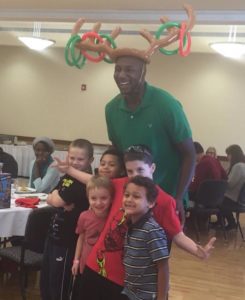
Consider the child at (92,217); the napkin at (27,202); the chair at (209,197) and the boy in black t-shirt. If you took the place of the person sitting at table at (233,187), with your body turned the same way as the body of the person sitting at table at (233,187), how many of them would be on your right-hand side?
0

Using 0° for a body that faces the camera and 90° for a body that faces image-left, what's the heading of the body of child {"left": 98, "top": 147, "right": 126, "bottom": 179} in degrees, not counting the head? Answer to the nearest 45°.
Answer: approximately 45°

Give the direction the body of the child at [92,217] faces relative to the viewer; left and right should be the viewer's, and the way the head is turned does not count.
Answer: facing the viewer

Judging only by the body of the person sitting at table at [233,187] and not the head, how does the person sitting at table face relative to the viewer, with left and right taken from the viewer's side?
facing to the left of the viewer

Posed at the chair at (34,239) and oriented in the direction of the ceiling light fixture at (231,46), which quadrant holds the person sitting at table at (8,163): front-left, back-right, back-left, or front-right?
front-left

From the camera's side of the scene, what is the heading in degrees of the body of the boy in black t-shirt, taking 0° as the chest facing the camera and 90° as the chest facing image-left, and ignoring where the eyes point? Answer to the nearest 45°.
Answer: approximately 45°

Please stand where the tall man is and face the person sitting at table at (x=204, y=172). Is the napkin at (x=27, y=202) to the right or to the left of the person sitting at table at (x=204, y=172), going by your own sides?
left

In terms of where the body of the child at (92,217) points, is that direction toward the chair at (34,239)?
no

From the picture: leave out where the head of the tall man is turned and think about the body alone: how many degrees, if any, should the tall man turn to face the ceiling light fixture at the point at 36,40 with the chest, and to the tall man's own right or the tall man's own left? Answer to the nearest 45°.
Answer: approximately 135° to the tall man's own right

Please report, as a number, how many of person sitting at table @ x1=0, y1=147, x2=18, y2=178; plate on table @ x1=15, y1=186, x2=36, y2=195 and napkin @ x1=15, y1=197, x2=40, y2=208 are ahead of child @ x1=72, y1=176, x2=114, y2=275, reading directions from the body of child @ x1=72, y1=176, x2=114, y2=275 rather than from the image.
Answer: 0

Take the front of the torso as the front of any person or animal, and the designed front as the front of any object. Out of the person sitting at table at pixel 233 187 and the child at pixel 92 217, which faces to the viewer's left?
the person sitting at table

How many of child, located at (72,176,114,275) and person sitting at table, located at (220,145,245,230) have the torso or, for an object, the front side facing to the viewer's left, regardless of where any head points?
1

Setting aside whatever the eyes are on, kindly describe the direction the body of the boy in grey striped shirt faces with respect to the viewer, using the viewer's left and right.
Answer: facing the viewer and to the left of the viewer
